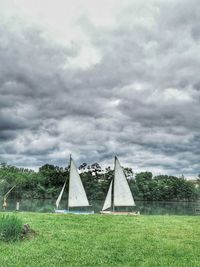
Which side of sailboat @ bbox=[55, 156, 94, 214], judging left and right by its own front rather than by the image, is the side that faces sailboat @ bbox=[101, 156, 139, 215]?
back

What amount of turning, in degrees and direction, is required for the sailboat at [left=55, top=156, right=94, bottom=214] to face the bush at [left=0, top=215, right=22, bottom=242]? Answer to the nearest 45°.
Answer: approximately 90° to its left

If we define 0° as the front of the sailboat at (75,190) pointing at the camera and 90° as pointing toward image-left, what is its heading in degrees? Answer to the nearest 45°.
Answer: approximately 90°

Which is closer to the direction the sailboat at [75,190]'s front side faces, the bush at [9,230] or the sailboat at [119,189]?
the bush

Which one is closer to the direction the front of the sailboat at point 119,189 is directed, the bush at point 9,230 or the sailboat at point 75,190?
the sailboat

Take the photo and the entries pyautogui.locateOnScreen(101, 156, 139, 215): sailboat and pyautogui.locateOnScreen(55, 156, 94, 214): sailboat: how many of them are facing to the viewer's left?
2

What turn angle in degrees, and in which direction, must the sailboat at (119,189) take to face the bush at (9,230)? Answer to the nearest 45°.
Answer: approximately 90° to its left

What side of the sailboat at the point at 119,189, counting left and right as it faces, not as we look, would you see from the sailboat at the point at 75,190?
front

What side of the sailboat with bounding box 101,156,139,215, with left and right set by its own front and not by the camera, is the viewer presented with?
left

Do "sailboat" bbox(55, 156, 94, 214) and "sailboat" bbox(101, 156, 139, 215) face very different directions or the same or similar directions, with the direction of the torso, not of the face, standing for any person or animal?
same or similar directions
